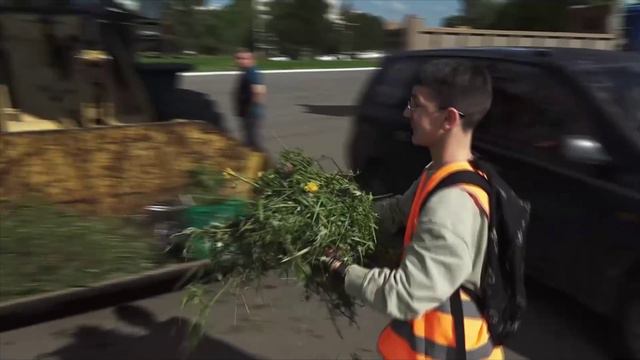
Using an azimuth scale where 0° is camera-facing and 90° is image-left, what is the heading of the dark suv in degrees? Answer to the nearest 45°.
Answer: approximately 315°

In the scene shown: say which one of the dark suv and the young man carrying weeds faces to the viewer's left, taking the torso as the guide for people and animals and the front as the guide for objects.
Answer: the young man carrying weeds

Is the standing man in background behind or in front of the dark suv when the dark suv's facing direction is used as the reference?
behind

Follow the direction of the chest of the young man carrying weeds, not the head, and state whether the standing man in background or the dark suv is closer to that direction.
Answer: the standing man in background

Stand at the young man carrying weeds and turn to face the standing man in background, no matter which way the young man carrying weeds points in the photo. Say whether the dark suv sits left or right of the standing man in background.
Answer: right

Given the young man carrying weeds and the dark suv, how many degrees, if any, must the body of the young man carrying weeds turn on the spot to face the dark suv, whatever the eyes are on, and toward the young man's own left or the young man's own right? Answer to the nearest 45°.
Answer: approximately 90° to the young man's own right

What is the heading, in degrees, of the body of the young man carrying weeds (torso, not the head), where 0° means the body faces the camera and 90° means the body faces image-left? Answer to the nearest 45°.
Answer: approximately 90°

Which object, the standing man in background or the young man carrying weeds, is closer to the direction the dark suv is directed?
the young man carrying weeds

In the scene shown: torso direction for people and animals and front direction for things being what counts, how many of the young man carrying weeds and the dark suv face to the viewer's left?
1

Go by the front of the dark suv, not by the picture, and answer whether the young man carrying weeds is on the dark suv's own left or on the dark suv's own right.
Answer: on the dark suv's own right

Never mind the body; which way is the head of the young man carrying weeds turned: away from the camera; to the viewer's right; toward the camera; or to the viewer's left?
to the viewer's left

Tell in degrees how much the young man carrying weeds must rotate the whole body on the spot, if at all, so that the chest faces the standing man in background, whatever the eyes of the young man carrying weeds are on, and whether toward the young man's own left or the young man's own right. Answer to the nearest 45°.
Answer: approximately 90° to the young man's own right
